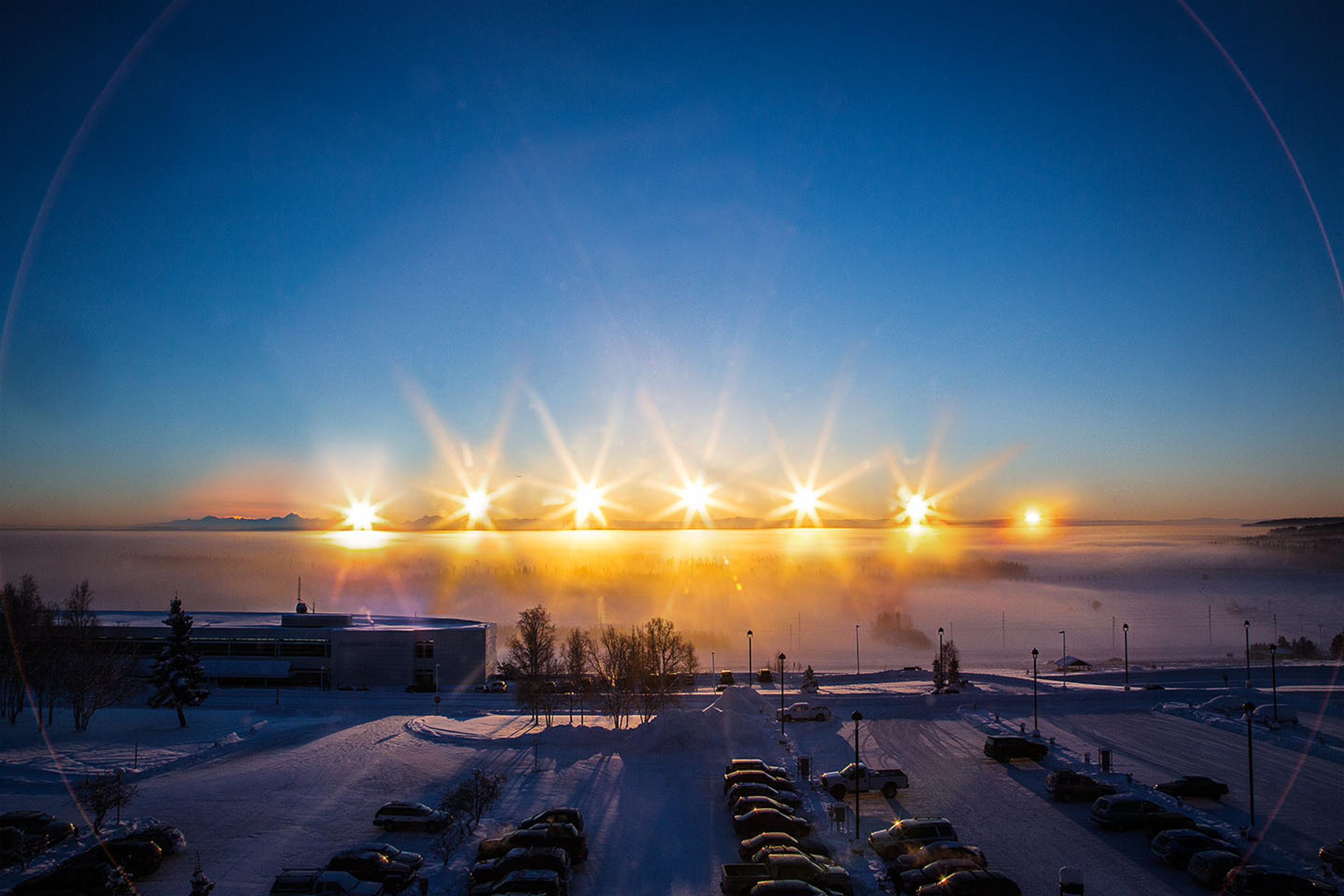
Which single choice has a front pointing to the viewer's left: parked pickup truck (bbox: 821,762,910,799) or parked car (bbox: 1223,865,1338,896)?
parked pickup truck (bbox: 821,762,910,799)
